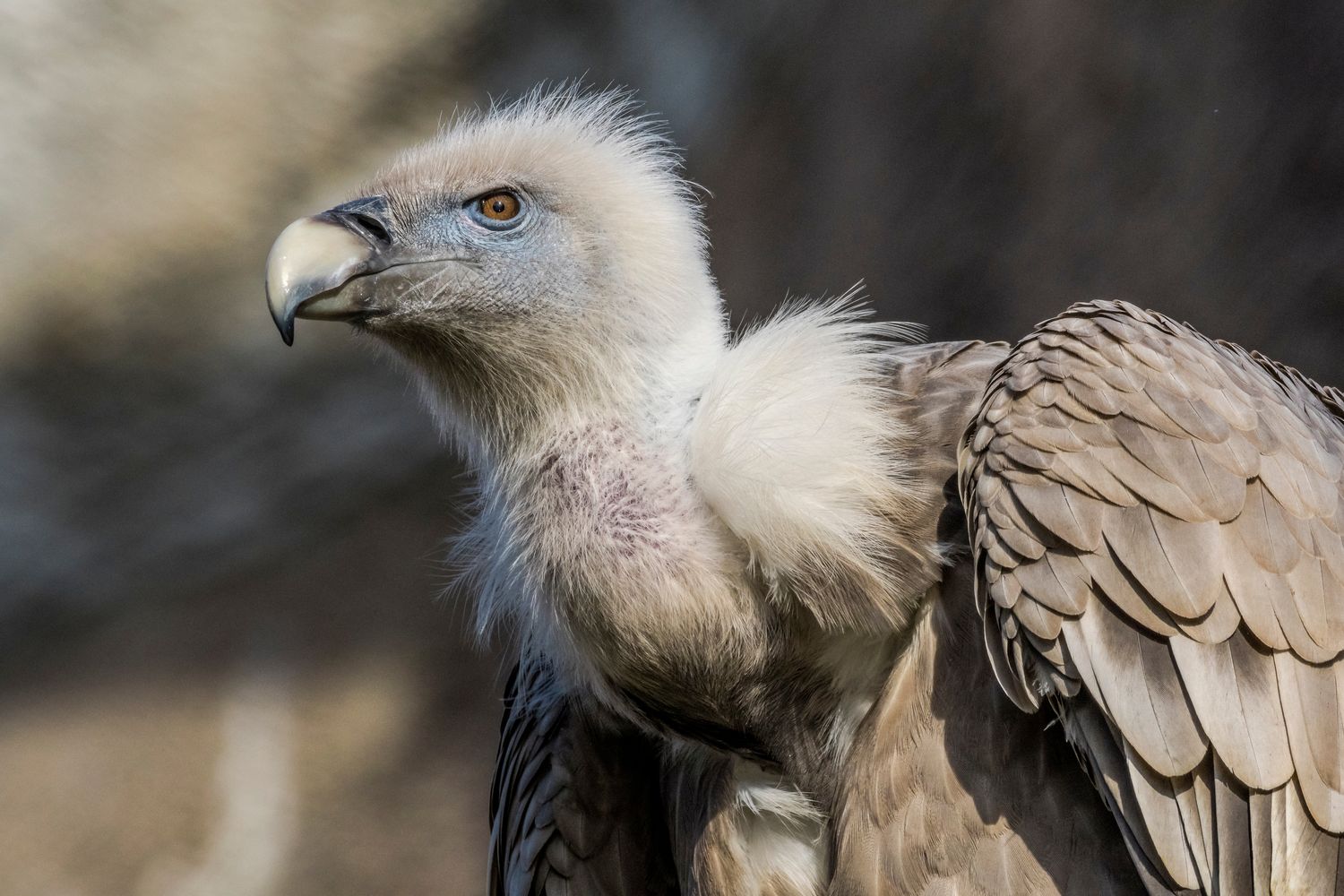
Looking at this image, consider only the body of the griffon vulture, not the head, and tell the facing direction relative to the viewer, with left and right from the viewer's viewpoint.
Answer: facing the viewer and to the left of the viewer
